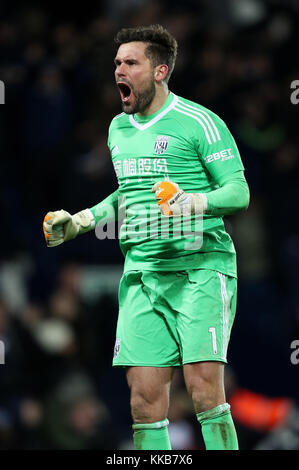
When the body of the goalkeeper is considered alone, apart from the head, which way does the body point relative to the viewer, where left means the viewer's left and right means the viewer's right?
facing the viewer and to the left of the viewer
